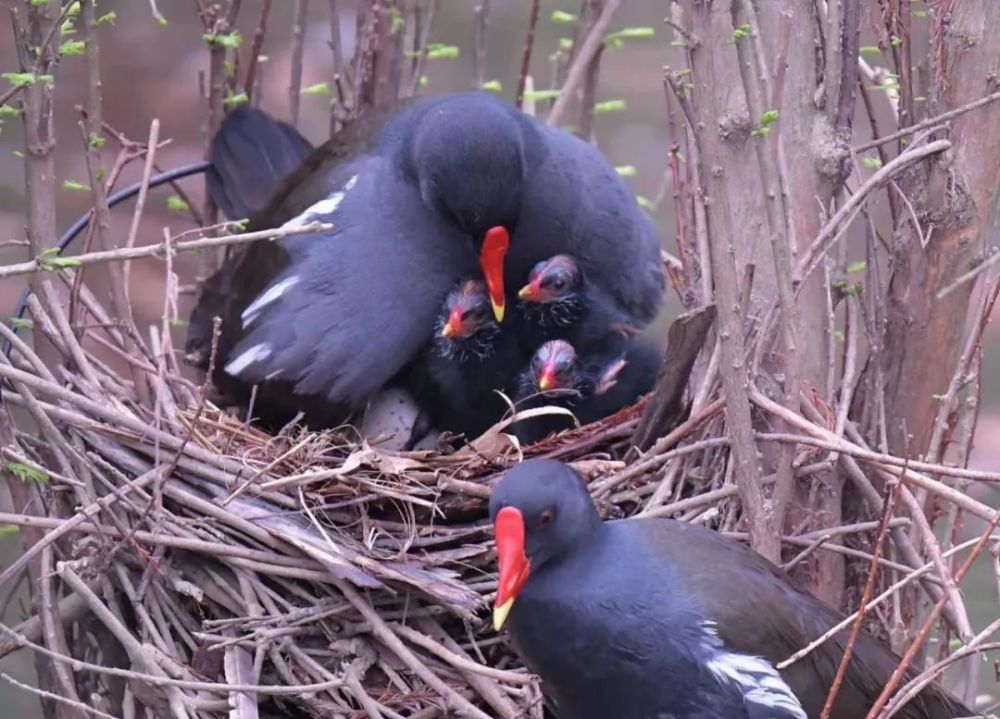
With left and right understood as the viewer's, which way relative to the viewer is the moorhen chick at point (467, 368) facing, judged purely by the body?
facing the viewer and to the left of the viewer

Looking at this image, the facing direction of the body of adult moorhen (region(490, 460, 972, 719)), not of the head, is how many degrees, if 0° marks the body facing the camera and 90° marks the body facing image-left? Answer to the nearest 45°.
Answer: approximately 45°

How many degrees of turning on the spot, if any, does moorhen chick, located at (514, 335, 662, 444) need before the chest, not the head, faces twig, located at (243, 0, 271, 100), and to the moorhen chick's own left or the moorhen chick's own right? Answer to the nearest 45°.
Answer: approximately 90° to the moorhen chick's own right

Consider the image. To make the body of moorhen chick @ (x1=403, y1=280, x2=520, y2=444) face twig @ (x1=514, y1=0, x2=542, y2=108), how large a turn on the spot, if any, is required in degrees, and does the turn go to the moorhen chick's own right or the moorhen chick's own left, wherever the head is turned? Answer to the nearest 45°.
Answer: approximately 135° to the moorhen chick's own right

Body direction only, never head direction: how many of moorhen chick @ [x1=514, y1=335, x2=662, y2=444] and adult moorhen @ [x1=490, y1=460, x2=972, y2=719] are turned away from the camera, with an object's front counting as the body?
0

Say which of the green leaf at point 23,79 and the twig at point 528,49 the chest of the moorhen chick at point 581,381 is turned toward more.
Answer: the green leaf

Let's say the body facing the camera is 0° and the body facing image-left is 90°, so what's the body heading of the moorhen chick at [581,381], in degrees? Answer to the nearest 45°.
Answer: approximately 45°

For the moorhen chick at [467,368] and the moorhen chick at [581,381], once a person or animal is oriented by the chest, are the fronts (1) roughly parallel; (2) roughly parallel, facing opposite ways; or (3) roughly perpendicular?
roughly parallel

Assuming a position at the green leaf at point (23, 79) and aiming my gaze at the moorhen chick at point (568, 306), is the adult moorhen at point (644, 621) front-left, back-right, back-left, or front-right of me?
front-right
